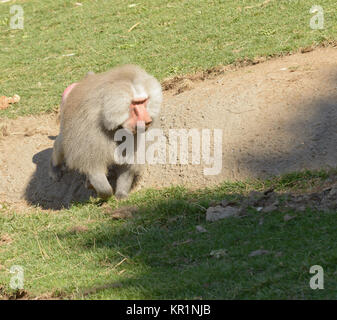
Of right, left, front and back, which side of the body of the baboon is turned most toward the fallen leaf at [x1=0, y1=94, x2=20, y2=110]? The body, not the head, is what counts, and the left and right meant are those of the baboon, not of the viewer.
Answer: back

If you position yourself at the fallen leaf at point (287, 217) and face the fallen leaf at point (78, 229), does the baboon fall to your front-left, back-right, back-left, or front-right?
front-right

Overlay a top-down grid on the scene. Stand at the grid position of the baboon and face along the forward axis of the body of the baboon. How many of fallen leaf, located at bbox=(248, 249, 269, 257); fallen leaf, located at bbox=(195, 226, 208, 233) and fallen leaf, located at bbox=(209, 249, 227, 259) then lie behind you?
0

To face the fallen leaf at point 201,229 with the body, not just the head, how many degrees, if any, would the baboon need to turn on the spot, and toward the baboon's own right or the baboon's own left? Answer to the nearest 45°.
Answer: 0° — it already faces it

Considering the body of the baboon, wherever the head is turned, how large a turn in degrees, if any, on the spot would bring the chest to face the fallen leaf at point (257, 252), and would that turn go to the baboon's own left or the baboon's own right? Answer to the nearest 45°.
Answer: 0° — it already faces it

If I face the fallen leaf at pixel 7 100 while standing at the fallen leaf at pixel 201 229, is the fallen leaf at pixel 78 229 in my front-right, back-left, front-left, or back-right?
front-left

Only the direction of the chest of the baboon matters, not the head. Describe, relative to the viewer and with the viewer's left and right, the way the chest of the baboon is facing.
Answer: facing the viewer and to the right of the viewer

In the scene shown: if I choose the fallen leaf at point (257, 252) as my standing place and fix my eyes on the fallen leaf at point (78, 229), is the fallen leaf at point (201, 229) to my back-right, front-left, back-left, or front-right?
front-right

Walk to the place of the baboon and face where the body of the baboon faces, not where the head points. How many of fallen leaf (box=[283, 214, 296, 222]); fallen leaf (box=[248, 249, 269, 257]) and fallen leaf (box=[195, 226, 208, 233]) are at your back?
0

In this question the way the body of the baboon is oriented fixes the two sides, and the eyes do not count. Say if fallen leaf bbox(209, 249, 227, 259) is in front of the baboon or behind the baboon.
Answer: in front

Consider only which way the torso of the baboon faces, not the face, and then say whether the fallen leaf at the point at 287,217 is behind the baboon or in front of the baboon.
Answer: in front

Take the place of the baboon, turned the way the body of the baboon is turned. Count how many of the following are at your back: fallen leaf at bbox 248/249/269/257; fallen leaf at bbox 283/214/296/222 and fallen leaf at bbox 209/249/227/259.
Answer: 0

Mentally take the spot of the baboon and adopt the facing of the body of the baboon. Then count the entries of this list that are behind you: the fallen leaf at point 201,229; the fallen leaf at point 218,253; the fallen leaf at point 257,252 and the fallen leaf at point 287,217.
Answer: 0
